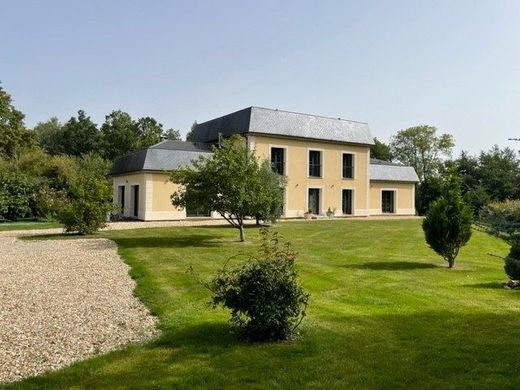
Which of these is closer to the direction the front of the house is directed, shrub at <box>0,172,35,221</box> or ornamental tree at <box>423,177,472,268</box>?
the ornamental tree

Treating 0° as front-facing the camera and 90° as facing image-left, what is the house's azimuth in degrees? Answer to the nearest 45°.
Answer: approximately 315°

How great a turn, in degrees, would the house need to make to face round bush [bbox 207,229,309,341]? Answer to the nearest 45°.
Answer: approximately 45° to its right

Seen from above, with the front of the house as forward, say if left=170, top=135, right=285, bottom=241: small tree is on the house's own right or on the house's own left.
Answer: on the house's own right

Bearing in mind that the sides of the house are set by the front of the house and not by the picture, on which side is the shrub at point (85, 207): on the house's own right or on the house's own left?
on the house's own right

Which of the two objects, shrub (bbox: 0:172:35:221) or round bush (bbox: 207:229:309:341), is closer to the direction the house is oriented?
the round bush

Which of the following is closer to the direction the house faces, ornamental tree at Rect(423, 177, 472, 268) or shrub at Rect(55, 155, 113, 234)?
the ornamental tree

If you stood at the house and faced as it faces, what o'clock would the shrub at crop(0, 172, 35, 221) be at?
The shrub is roughly at 4 o'clock from the house.
